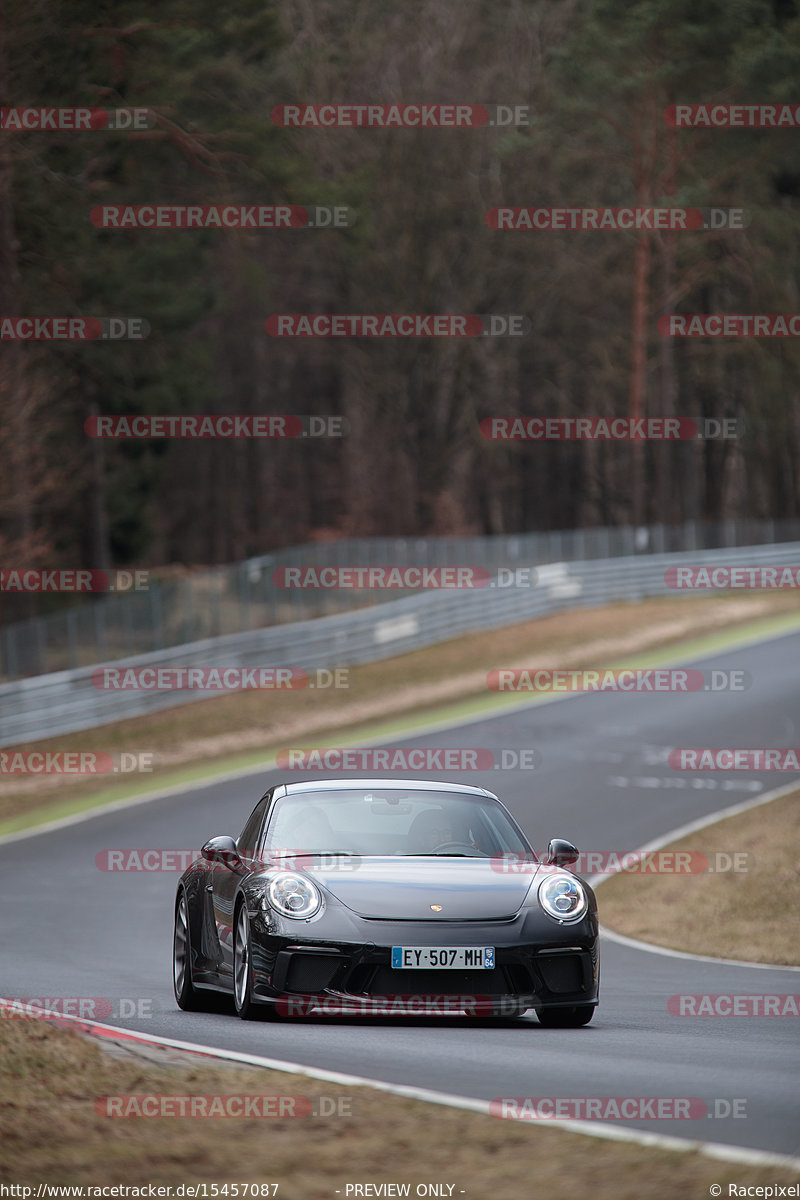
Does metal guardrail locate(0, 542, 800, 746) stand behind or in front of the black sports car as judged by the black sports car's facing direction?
behind

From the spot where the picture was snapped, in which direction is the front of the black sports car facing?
facing the viewer

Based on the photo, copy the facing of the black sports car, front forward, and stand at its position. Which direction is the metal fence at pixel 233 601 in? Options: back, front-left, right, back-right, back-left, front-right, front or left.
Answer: back
